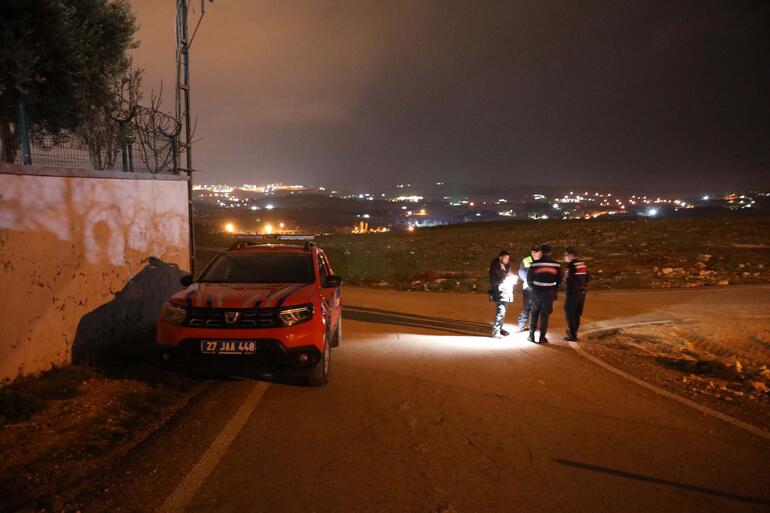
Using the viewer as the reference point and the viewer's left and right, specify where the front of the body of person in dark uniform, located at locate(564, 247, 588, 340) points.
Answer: facing to the left of the viewer

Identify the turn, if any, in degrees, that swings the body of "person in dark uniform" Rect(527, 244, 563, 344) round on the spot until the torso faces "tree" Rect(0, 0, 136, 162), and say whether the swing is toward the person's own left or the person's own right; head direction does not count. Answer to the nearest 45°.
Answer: approximately 90° to the person's own left

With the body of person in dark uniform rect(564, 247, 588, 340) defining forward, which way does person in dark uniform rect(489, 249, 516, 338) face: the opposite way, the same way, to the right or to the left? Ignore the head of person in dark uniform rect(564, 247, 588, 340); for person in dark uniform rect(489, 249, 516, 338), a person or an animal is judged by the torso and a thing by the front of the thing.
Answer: the opposite way

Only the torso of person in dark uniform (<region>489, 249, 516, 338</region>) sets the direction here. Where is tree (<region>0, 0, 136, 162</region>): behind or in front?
behind

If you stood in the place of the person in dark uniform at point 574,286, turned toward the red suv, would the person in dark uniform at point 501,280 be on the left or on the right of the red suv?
right

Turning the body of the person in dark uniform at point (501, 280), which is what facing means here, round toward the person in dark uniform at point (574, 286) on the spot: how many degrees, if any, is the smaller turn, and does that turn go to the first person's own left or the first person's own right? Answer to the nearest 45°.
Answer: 0° — they already face them

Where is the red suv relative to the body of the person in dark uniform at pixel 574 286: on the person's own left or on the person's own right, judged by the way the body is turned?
on the person's own left

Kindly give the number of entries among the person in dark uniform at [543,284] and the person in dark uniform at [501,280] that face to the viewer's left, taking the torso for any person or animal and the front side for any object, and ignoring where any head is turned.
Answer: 0

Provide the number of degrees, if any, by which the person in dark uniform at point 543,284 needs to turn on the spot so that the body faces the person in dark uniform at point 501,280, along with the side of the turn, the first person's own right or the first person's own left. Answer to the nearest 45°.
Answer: approximately 90° to the first person's own left

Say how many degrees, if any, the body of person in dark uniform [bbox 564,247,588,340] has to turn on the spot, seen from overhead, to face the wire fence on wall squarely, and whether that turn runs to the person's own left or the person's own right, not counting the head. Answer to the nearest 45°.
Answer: approximately 45° to the person's own left

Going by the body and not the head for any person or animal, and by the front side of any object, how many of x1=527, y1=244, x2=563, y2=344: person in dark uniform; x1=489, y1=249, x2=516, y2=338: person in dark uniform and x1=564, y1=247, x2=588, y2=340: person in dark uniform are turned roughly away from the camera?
1

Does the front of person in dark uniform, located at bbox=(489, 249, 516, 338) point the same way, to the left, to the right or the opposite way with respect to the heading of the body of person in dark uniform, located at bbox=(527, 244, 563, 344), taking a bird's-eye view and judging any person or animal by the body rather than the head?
to the right

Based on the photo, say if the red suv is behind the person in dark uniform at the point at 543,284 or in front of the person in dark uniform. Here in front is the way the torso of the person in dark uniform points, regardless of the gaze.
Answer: behind

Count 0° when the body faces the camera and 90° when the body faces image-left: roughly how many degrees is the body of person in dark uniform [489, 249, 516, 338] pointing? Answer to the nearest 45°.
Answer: approximately 270°

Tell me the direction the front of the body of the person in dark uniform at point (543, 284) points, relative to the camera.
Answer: away from the camera
